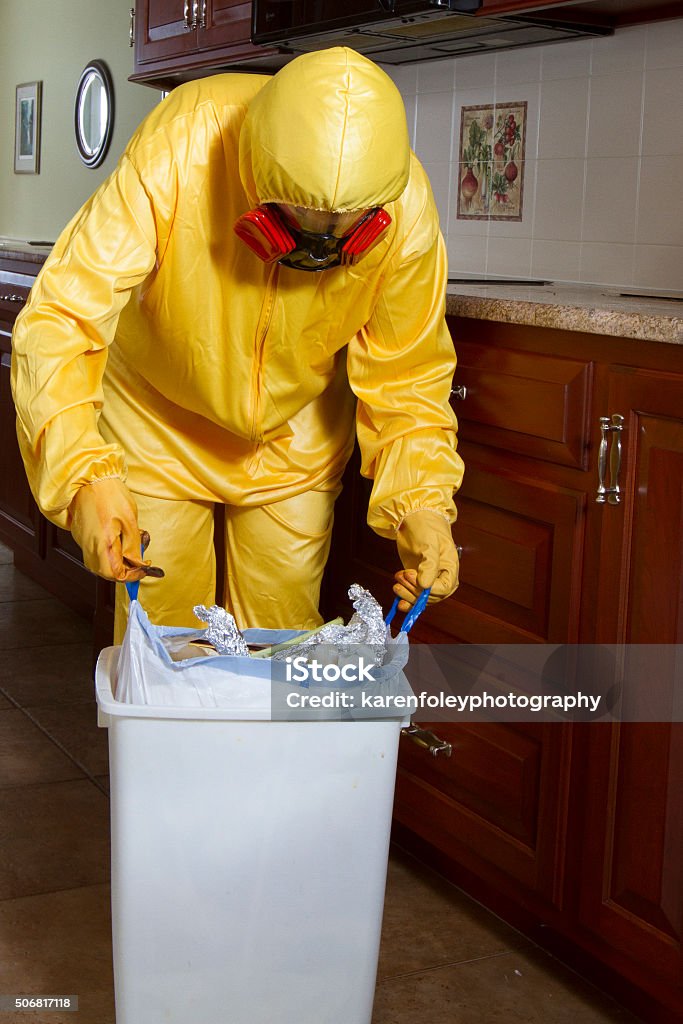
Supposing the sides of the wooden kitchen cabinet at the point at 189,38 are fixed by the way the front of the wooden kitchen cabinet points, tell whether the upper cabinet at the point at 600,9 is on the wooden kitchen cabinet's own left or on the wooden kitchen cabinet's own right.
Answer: on the wooden kitchen cabinet's own left

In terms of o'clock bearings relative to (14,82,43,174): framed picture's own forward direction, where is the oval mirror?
The oval mirror is roughly at 10 o'clock from the framed picture.
